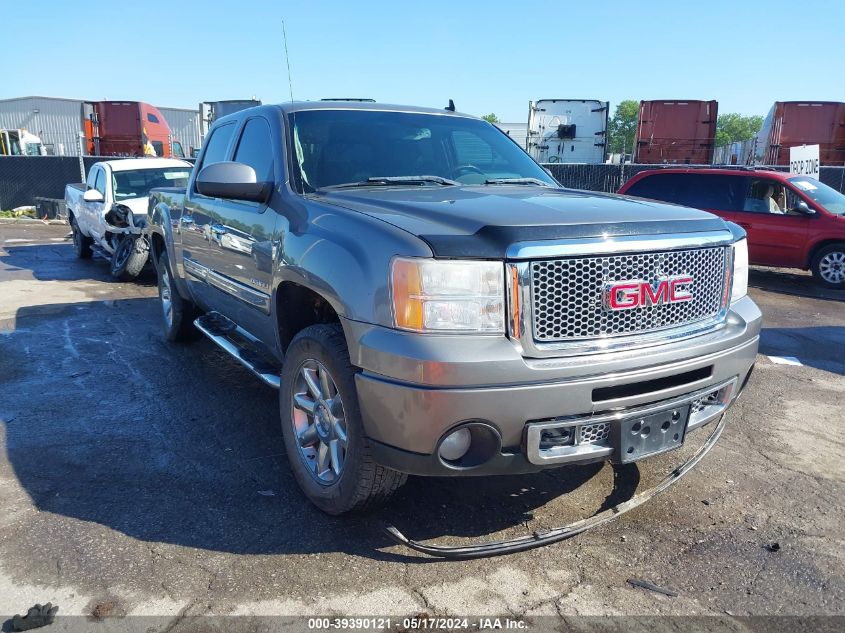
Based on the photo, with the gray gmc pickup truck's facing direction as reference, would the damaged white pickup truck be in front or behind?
behind

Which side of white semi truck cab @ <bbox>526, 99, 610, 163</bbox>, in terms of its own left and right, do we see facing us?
back

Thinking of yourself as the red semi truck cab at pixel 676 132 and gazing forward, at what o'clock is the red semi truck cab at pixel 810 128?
the red semi truck cab at pixel 810 128 is roughly at 3 o'clock from the red semi truck cab at pixel 676 132.

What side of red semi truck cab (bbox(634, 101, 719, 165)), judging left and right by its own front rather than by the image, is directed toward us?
back

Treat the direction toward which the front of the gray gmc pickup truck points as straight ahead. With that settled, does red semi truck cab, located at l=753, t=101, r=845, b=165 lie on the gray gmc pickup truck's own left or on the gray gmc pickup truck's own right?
on the gray gmc pickup truck's own left

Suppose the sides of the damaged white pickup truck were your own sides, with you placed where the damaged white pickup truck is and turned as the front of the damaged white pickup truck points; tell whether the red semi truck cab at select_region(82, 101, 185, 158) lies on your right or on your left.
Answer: on your left

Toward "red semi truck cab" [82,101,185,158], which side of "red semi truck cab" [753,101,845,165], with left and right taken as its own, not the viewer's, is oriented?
left

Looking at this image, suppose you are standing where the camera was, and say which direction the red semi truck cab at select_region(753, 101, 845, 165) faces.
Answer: facing away from the viewer

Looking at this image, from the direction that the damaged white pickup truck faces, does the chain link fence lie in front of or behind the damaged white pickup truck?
behind

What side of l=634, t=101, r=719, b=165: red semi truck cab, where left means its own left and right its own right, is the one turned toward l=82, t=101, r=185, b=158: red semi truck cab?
left

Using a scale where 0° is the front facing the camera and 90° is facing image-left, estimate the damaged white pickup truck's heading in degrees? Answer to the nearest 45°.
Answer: approximately 315°
